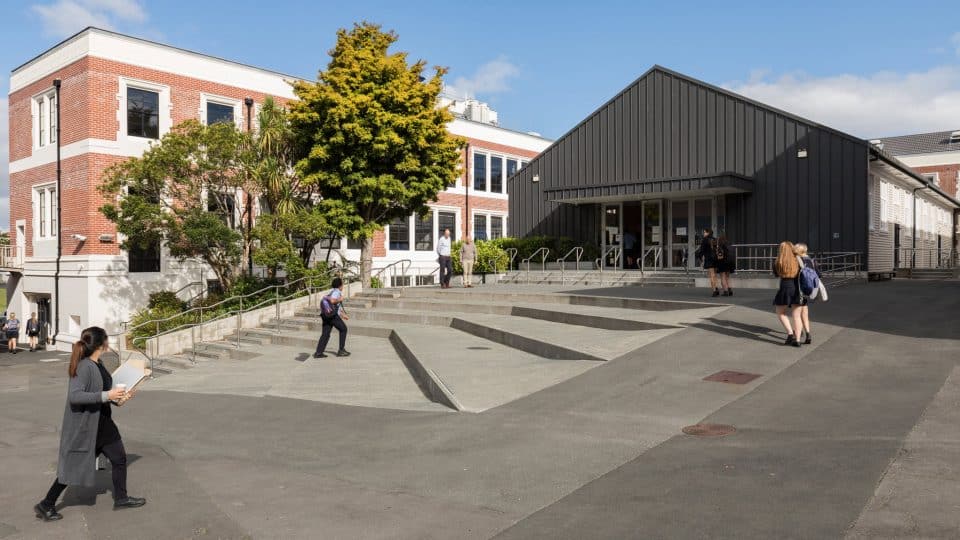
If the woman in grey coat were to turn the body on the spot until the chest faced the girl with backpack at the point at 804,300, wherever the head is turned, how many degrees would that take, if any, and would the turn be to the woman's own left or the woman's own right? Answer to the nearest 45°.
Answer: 0° — they already face them

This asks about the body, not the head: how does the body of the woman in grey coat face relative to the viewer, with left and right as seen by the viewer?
facing to the right of the viewer

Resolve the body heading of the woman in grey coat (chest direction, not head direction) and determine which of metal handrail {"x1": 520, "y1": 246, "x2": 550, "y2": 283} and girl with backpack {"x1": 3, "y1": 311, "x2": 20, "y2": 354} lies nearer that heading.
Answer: the metal handrail

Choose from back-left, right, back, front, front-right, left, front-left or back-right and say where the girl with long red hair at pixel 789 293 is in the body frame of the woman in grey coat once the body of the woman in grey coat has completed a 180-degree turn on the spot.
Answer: back

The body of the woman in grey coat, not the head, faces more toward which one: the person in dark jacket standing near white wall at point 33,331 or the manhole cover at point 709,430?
the manhole cover

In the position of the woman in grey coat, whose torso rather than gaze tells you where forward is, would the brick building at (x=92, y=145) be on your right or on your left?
on your left

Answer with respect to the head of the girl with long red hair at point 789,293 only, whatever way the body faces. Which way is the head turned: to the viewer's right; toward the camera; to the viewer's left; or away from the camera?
away from the camera

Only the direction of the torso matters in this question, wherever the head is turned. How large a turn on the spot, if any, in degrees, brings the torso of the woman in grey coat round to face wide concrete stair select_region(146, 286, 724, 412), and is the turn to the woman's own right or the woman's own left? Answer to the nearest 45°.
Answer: approximately 45° to the woman's own left

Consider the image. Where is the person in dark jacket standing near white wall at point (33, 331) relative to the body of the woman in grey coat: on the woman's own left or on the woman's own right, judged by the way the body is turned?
on the woman's own left

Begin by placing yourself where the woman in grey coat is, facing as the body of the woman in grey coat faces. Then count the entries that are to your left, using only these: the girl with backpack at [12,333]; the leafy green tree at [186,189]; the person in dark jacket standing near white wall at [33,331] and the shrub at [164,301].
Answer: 4

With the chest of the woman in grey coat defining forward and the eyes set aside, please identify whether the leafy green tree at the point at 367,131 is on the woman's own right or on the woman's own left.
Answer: on the woman's own left

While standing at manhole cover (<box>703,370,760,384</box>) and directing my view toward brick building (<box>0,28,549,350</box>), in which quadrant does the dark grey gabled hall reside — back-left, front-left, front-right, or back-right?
front-right

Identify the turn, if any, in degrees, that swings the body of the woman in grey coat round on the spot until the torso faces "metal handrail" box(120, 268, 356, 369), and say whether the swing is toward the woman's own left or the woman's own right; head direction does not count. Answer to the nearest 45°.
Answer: approximately 90° to the woman's own left

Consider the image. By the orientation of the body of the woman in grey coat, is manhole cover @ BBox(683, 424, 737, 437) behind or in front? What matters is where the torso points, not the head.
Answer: in front
